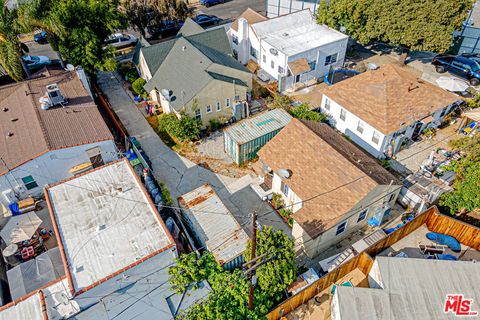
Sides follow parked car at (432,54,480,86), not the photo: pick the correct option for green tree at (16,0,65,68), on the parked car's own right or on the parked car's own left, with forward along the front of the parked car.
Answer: on the parked car's own right

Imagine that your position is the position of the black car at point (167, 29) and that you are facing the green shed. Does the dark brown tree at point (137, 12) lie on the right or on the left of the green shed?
right

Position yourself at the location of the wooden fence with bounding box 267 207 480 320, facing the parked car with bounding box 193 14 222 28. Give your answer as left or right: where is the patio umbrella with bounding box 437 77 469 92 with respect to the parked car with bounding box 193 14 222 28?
right

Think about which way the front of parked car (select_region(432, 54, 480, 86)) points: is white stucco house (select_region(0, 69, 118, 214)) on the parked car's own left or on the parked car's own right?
on the parked car's own right

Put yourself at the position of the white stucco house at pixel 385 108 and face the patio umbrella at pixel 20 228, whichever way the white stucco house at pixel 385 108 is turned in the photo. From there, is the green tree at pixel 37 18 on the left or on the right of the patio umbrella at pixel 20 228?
right
